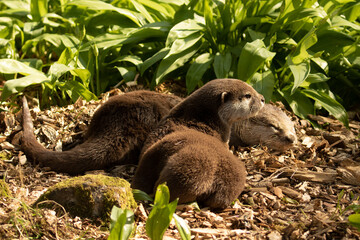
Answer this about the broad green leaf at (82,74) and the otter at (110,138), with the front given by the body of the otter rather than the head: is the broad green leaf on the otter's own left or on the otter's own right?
on the otter's own left

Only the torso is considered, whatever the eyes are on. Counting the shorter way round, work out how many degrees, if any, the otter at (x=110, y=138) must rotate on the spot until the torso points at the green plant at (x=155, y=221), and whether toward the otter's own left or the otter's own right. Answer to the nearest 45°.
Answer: approximately 90° to the otter's own right

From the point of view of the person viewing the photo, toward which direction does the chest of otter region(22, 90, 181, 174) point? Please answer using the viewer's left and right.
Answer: facing to the right of the viewer

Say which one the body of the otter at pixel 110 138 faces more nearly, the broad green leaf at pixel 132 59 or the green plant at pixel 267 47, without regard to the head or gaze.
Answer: the green plant

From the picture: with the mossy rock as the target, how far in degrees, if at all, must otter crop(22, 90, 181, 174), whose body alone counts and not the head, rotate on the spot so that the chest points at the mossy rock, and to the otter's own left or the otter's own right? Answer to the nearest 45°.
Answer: approximately 90° to the otter's own right

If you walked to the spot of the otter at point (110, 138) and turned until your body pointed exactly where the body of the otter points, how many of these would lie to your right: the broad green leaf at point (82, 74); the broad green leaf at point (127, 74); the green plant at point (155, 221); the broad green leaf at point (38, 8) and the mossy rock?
2

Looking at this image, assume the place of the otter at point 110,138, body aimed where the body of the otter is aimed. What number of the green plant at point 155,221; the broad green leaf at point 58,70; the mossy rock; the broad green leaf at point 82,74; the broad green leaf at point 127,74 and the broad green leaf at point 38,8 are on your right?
2

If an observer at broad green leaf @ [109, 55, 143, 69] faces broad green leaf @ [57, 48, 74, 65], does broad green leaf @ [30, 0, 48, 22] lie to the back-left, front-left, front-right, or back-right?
front-right

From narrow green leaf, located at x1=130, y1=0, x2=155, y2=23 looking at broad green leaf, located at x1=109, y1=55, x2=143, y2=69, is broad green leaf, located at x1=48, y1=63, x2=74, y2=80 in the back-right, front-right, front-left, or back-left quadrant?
front-right

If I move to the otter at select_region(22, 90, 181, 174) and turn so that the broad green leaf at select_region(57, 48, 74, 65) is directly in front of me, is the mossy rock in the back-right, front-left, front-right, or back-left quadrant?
back-left

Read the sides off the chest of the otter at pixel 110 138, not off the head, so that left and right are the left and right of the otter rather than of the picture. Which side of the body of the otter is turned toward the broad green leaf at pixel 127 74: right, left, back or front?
left

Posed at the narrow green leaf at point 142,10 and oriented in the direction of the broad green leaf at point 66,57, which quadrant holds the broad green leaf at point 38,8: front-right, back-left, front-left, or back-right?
front-right
